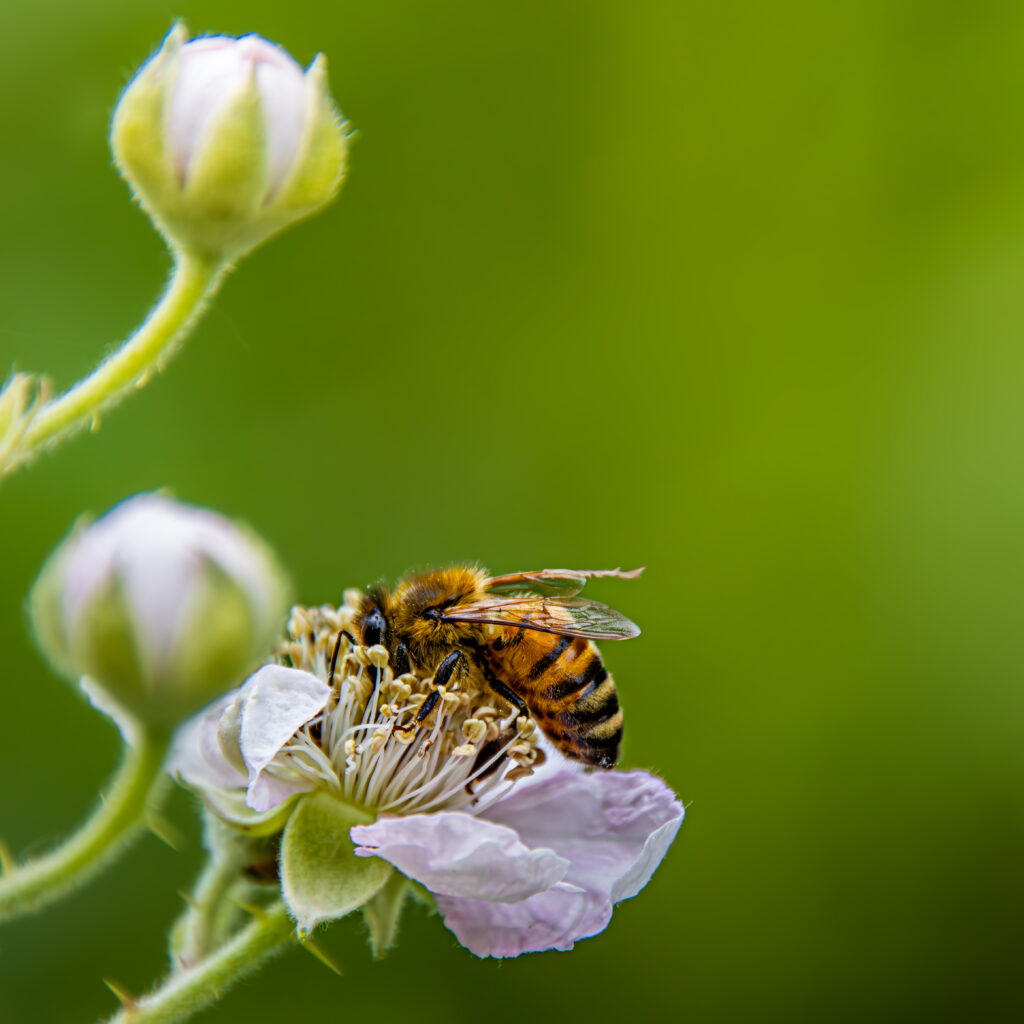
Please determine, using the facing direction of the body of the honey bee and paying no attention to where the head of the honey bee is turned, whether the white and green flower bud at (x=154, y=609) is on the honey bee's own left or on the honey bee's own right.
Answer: on the honey bee's own left

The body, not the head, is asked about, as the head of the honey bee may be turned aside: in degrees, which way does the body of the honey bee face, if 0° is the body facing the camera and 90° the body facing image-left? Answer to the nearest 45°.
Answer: approximately 90°
